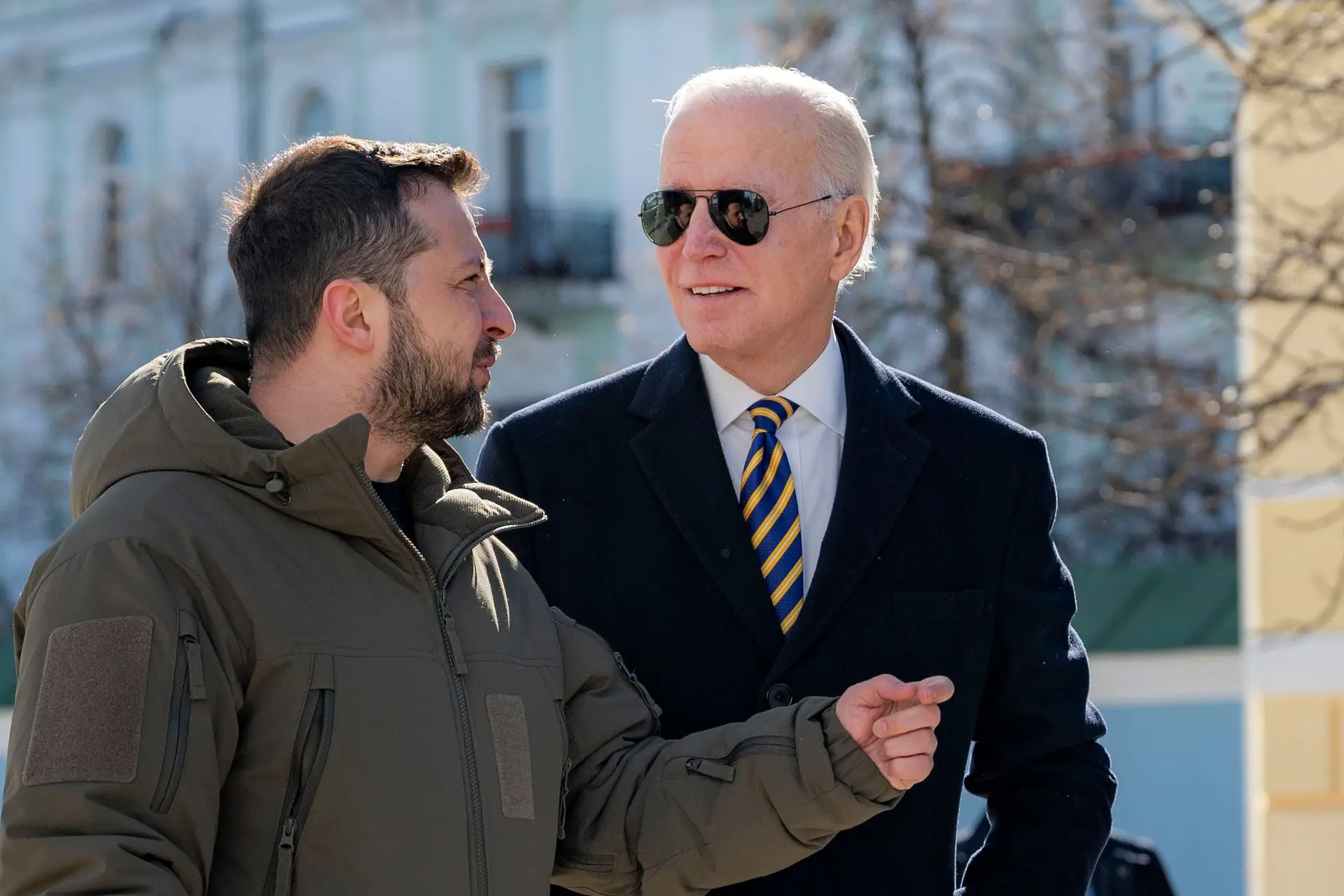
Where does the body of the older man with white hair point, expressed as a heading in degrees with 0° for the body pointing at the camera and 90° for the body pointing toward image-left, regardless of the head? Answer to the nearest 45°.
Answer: approximately 0°

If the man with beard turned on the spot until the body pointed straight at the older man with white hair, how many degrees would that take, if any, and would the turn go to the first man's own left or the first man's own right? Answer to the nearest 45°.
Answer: approximately 90° to the first man's own left

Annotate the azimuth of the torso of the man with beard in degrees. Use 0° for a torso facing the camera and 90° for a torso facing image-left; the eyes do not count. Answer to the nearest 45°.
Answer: approximately 315°

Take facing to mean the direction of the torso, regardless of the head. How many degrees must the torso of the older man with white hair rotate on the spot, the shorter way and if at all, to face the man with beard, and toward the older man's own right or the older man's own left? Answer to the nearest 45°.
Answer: approximately 45° to the older man's own right

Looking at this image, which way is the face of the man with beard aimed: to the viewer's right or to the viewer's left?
to the viewer's right
